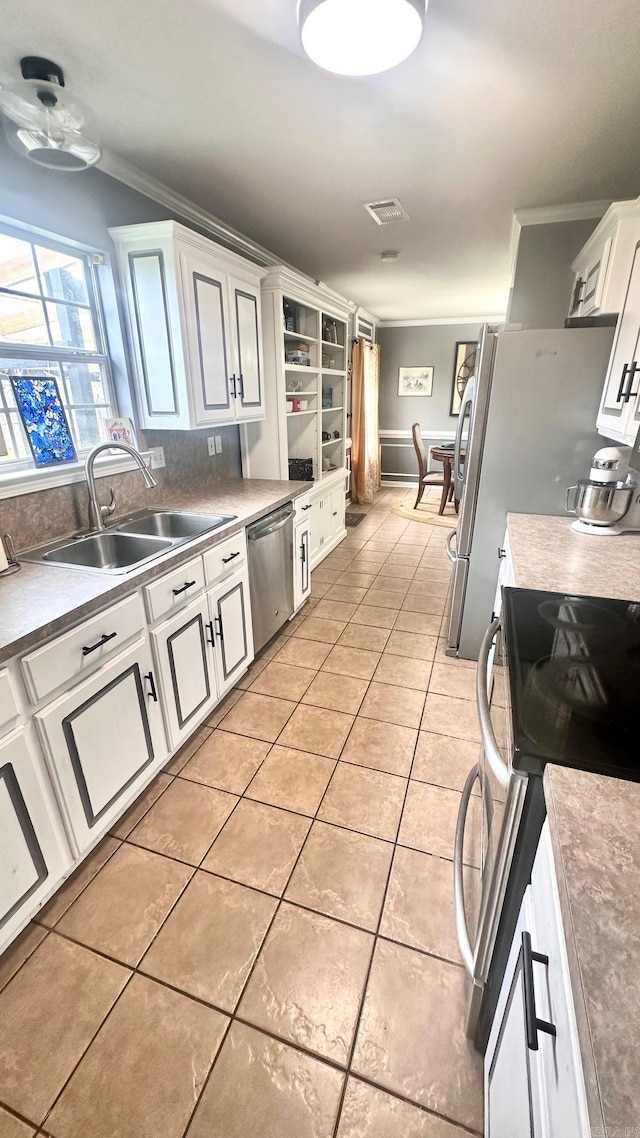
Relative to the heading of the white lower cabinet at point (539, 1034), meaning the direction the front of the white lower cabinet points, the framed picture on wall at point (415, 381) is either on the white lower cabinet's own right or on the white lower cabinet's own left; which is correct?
on the white lower cabinet's own right

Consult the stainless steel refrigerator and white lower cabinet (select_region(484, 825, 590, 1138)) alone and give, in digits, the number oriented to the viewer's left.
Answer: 2

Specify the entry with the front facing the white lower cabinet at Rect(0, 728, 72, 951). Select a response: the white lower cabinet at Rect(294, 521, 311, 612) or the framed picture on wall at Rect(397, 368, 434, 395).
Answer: the framed picture on wall

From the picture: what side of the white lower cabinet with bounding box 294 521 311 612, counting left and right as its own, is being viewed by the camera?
right

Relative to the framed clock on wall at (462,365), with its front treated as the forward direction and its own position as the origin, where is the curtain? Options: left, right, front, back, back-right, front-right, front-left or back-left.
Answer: front-right

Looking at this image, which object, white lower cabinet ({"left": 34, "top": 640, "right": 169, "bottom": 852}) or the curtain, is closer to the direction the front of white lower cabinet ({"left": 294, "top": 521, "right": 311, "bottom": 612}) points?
the curtain

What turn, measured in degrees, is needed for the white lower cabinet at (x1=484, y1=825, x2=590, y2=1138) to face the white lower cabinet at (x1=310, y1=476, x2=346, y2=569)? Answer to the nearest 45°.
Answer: approximately 45° to its right

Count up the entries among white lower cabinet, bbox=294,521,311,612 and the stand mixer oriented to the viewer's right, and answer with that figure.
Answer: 1

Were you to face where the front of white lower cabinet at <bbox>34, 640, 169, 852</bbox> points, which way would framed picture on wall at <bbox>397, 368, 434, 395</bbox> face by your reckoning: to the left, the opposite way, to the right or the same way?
to the right

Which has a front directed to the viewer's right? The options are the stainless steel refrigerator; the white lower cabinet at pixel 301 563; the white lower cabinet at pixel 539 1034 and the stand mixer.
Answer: the white lower cabinet at pixel 301 563
